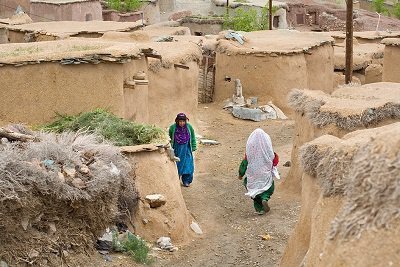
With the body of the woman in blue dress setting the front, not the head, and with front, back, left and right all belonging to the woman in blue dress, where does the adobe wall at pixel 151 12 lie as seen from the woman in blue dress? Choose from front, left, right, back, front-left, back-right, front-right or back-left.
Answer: back

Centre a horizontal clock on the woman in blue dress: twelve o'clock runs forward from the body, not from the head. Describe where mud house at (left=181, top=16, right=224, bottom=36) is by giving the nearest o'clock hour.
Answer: The mud house is roughly at 6 o'clock from the woman in blue dress.

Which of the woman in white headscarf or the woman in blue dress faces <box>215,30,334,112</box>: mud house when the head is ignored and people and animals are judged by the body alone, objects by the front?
the woman in white headscarf

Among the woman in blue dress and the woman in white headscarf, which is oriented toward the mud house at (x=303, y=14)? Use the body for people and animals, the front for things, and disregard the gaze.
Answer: the woman in white headscarf

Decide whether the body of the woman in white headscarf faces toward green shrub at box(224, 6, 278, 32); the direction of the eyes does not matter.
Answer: yes

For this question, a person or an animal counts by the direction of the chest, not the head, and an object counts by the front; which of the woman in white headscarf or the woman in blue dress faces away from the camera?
the woman in white headscarf

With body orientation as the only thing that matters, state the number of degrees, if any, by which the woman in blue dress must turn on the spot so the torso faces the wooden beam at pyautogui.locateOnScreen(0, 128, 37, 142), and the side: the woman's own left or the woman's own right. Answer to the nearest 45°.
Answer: approximately 45° to the woman's own right

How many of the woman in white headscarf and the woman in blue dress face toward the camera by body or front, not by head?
1

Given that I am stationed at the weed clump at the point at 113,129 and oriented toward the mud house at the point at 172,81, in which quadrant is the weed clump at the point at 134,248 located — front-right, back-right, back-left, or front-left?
back-right

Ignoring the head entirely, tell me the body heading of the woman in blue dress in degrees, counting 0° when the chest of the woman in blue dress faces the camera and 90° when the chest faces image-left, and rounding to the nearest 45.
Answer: approximately 0°

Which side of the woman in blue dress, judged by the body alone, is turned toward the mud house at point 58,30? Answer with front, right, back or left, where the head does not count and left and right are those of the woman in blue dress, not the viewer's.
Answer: back

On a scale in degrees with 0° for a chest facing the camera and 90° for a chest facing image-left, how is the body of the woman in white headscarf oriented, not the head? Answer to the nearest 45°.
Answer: approximately 180°

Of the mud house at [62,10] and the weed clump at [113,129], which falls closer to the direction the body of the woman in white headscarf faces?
the mud house

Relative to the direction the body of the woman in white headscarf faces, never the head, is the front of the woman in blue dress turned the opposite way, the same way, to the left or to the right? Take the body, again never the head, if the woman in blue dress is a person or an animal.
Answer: the opposite way
